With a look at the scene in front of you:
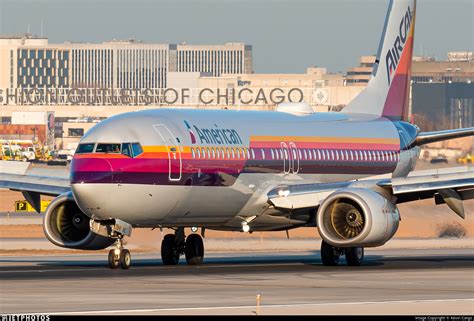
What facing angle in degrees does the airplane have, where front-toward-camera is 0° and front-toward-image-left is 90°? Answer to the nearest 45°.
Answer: approximately 45°
